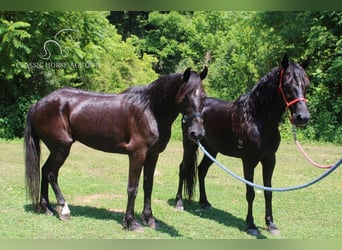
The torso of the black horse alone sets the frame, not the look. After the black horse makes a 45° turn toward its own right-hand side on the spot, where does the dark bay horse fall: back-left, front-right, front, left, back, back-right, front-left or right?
right

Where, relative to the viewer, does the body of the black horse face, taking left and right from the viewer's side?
facing the viewer and to the right of the viewer
